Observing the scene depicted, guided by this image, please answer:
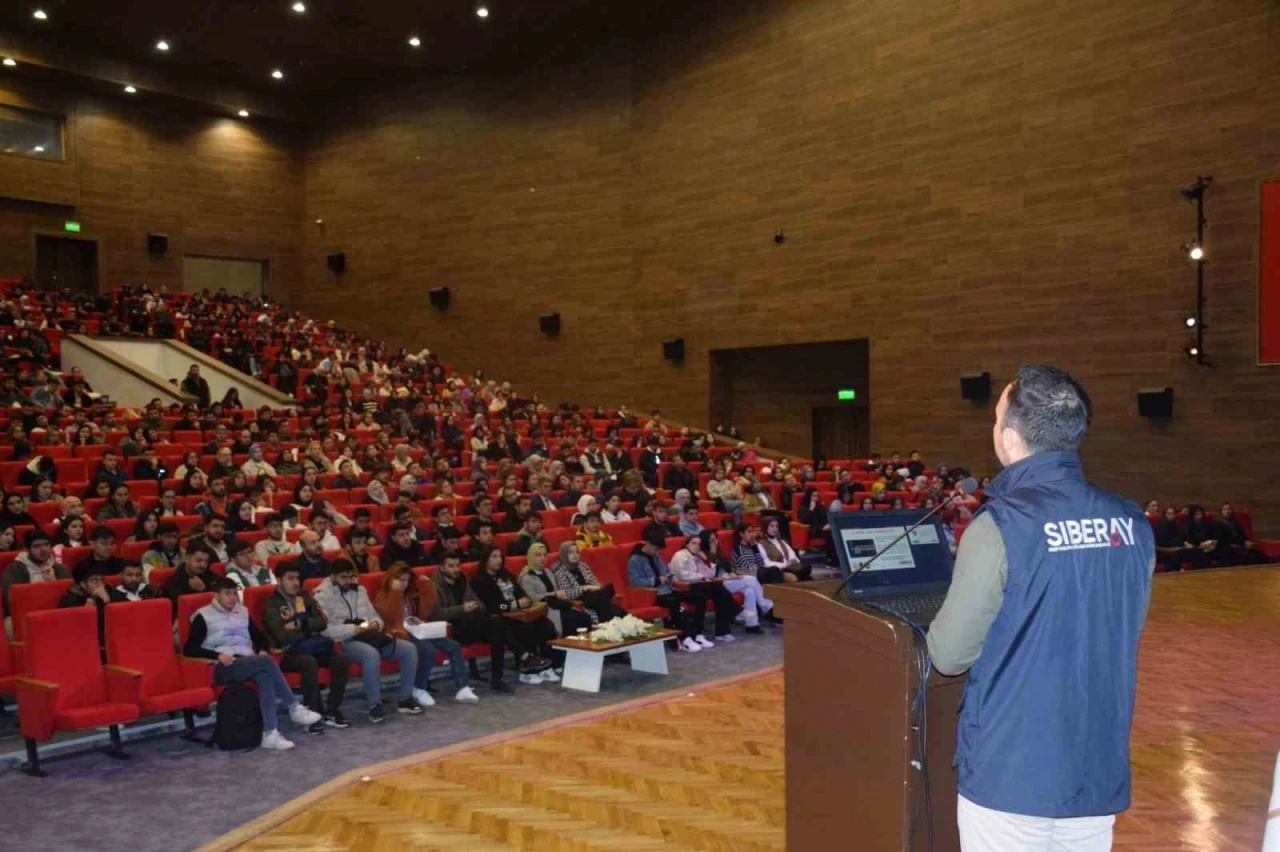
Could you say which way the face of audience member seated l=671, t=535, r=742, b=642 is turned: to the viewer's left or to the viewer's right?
to the viewer's right

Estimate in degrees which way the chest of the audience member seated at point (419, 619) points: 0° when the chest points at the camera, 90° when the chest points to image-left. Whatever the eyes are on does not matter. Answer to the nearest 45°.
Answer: approximately 315°

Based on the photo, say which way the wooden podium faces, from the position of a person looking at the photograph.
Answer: facing away from the viewer and to the left of the viewer

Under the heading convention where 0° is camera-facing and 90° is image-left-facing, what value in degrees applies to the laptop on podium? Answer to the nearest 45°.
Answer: approximately 315°
